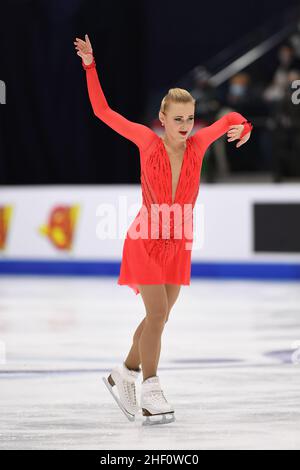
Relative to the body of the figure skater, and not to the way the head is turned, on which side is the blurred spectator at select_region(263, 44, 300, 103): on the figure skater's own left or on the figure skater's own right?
on the figure skater's own left

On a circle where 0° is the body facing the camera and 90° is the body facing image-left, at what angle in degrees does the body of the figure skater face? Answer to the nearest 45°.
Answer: approximately 315°
